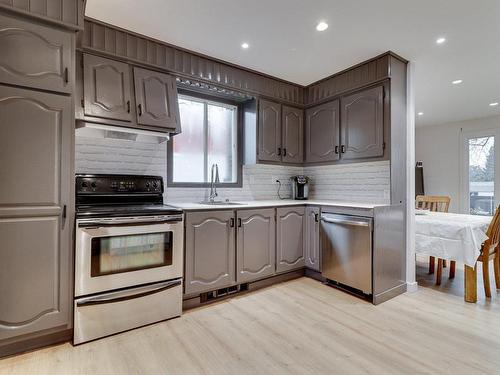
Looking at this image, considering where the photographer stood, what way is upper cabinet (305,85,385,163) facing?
facing the viewer and to the left of the viewer

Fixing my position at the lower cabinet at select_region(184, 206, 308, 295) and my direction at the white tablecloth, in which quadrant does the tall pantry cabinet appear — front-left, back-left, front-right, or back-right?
back-right

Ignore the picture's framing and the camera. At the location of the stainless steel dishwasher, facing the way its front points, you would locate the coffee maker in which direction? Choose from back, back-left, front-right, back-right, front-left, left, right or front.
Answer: right

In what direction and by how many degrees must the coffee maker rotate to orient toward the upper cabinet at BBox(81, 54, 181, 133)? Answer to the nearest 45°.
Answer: approximately 45° to its right

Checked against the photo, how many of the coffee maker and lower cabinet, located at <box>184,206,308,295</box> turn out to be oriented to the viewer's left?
0

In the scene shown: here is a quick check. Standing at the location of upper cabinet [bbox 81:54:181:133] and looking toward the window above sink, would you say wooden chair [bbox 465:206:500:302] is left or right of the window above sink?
right

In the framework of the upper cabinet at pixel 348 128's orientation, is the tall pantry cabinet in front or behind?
in front

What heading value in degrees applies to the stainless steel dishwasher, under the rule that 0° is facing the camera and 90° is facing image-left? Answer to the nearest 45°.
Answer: approximately 45°

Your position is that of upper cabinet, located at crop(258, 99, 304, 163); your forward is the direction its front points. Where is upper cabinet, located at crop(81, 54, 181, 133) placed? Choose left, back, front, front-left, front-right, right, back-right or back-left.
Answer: right

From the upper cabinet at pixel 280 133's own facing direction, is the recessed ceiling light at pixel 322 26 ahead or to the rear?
ahead

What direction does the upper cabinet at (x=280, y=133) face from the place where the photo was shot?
facing the viewer and to the right of the viewer
